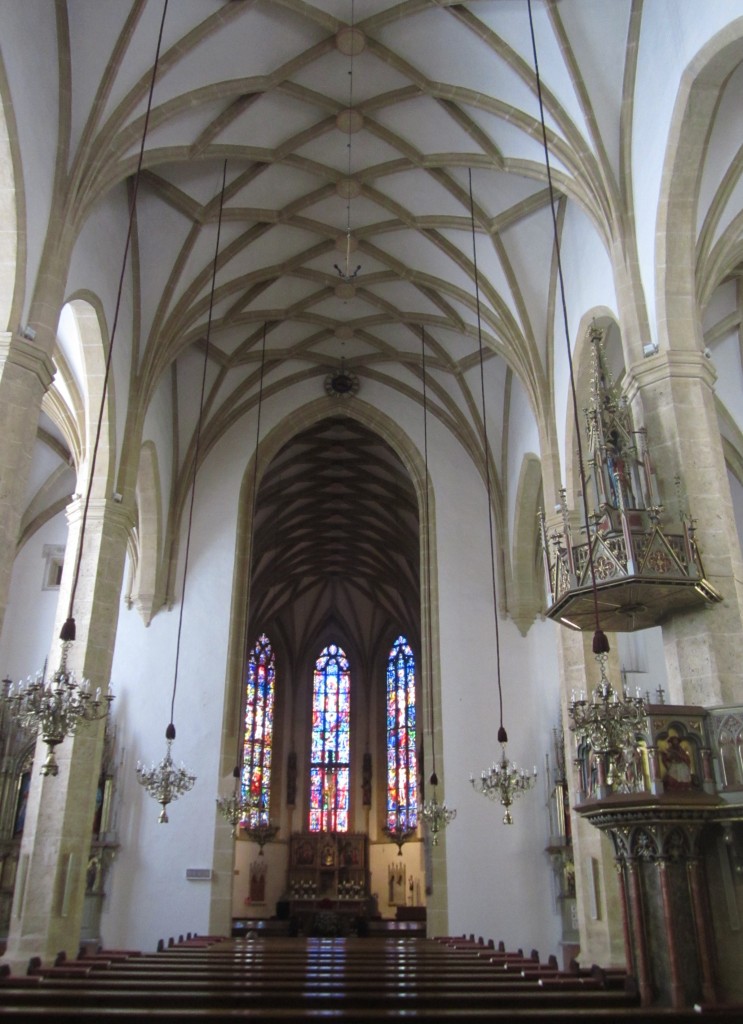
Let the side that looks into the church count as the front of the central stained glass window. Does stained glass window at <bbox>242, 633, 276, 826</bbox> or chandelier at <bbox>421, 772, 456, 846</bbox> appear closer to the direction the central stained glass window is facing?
the chandelier

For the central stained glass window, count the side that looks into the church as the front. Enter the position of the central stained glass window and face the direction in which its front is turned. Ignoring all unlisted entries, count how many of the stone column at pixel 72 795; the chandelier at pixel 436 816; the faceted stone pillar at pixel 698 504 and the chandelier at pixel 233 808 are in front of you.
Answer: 4

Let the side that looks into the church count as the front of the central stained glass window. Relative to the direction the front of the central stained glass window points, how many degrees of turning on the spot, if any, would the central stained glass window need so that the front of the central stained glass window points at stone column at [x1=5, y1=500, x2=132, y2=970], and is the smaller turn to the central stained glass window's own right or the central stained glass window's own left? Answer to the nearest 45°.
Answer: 0° — it already faces it

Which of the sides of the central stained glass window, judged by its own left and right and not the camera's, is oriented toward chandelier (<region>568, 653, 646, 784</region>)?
front

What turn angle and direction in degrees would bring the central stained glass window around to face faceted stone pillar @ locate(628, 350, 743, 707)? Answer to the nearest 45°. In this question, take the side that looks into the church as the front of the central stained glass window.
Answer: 0° — it already faces it

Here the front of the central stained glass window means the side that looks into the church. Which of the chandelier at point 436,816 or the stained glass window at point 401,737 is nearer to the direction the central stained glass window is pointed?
the chandelier

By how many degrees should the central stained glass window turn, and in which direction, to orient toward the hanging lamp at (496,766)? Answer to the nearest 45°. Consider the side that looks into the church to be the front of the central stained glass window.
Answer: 0° — it already faces it

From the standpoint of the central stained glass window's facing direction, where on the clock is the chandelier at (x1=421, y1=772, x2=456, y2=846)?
The chandelier is roughly at 12 o'clock from the central stained glass window.

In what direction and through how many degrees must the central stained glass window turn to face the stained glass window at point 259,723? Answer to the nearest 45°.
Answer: approximately 45° to its right

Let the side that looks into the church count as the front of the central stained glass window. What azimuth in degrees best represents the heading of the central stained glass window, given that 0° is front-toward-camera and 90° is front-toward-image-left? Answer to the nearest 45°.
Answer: approximately 0°

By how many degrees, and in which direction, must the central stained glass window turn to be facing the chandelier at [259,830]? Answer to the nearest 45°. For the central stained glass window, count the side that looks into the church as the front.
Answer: approximately 45° to its right

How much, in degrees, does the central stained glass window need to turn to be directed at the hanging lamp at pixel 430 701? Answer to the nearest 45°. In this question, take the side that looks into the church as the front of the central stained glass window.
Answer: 0° — it already faces it

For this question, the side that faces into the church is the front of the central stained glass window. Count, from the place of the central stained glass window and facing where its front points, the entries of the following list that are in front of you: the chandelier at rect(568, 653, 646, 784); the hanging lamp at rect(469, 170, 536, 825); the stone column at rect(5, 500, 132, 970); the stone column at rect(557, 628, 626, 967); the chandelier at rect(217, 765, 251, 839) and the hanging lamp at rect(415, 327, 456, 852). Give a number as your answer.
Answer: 6

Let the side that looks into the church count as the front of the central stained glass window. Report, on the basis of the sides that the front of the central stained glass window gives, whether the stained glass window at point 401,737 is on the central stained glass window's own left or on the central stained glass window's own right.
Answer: on the central stained glass window's own left
